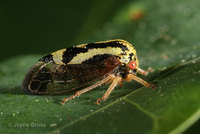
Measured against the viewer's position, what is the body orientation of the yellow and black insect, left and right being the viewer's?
facing to the right of the viewer
